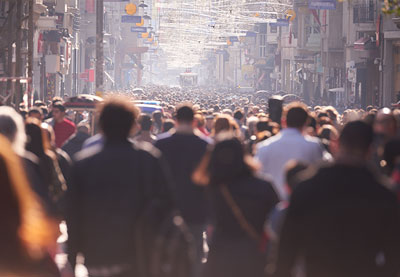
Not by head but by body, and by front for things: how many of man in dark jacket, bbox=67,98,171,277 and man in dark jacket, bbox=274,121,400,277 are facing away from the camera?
2

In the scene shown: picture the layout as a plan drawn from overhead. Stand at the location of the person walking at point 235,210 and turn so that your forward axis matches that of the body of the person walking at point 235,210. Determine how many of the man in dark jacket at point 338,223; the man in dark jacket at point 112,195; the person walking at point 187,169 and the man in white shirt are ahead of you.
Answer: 2

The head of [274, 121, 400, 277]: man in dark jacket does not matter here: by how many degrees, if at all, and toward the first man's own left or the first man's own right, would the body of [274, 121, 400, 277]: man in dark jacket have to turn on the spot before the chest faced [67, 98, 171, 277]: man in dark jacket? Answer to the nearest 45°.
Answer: approximately 90° to the first man's own left

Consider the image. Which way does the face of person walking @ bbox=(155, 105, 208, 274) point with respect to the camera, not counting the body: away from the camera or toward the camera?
away from the camera

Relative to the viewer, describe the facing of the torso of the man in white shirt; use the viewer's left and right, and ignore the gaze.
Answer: facing away from the viewer

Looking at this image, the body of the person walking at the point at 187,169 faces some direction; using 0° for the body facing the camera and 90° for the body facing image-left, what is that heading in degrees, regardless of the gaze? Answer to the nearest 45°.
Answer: approximately 180°

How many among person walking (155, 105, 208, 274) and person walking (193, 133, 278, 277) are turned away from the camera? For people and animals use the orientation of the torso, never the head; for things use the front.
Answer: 2

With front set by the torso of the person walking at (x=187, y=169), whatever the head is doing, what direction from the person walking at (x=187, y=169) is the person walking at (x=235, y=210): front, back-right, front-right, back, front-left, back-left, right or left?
back

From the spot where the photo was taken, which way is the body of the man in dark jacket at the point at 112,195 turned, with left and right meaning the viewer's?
facing away from the viewer

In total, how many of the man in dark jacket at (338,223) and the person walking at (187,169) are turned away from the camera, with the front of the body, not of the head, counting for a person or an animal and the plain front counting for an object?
2

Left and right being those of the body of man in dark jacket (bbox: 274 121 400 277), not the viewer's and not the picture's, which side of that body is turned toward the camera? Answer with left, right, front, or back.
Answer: back

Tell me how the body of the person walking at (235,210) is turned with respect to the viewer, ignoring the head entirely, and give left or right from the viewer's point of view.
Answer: facing away from the viewer

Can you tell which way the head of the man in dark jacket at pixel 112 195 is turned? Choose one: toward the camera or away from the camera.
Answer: away from the camera

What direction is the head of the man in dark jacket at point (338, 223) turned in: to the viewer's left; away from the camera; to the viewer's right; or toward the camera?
away from the camera

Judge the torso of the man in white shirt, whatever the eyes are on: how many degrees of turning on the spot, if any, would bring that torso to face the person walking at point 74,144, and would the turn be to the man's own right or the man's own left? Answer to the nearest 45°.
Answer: approximately 45° to the man's own left
